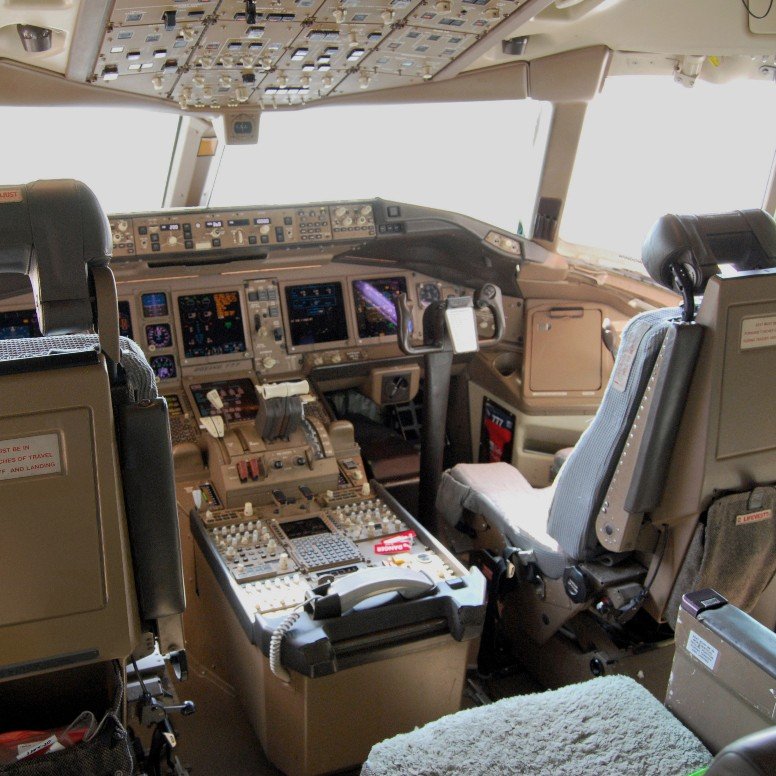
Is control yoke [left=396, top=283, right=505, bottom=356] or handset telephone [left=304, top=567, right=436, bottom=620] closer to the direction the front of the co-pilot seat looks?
the control yoke

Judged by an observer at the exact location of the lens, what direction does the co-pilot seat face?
facing away from the viewer and to the left of the viewer

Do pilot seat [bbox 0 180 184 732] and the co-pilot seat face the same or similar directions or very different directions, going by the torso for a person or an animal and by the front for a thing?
same or similar directions

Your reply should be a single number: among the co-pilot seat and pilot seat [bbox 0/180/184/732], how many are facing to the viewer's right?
0

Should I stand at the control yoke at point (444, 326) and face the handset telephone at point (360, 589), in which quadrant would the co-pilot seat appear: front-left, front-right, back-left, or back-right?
front-left

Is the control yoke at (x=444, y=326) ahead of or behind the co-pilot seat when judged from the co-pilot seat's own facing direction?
ahead

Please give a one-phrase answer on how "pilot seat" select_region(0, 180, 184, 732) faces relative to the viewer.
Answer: facing away from the viewer

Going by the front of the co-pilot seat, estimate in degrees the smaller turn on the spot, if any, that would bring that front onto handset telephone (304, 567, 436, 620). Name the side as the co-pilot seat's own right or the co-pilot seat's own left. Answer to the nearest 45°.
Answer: approximately 45° to the co-pilot seat's own left

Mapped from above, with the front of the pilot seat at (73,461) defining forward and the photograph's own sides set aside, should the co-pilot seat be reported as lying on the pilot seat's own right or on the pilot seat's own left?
on the pilot seat's own right

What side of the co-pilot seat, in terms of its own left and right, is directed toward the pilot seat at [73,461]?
left

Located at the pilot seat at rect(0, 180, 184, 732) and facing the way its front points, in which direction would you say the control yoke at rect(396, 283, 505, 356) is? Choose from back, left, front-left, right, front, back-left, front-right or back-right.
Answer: front-right

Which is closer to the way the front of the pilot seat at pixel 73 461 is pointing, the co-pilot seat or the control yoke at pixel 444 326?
the control yoke
